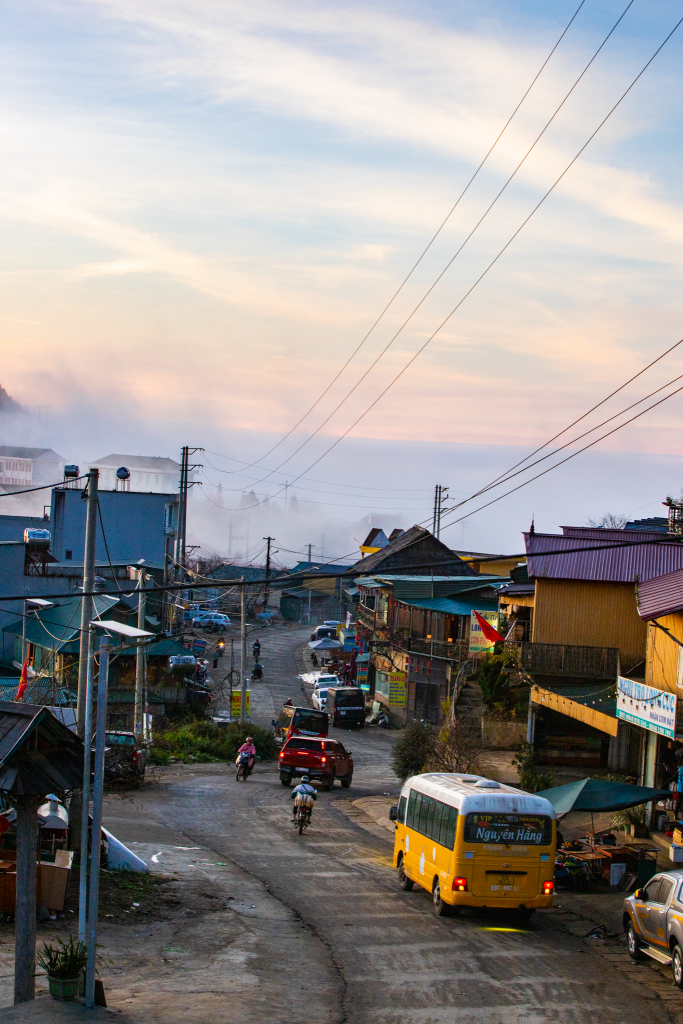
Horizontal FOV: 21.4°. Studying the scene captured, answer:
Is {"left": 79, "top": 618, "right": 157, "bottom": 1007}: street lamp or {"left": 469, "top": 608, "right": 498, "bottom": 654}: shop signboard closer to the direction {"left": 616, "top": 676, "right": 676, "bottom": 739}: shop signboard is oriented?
the street lamp

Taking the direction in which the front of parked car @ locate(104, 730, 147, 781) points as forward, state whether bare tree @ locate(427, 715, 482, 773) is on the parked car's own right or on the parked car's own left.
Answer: on the parked car's own right

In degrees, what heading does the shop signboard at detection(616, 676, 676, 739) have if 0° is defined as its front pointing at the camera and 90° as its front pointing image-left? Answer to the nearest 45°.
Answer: approximately 45°

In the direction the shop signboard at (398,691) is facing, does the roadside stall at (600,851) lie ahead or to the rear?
ahead

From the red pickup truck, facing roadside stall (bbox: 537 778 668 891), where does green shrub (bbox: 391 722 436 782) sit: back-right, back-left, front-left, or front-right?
front-left

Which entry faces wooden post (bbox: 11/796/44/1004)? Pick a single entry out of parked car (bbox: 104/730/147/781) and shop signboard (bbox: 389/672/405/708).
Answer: the shop signboard

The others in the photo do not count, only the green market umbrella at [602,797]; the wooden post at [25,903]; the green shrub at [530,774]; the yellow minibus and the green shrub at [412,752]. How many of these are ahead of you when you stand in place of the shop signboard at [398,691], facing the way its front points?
5

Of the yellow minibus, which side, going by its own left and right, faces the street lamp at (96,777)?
left

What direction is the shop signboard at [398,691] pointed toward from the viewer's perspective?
toward the camera

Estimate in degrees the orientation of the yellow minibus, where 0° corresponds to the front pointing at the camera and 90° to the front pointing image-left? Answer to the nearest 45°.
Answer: approximately 135°

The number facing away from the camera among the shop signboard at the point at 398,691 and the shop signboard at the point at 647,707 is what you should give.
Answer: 0
